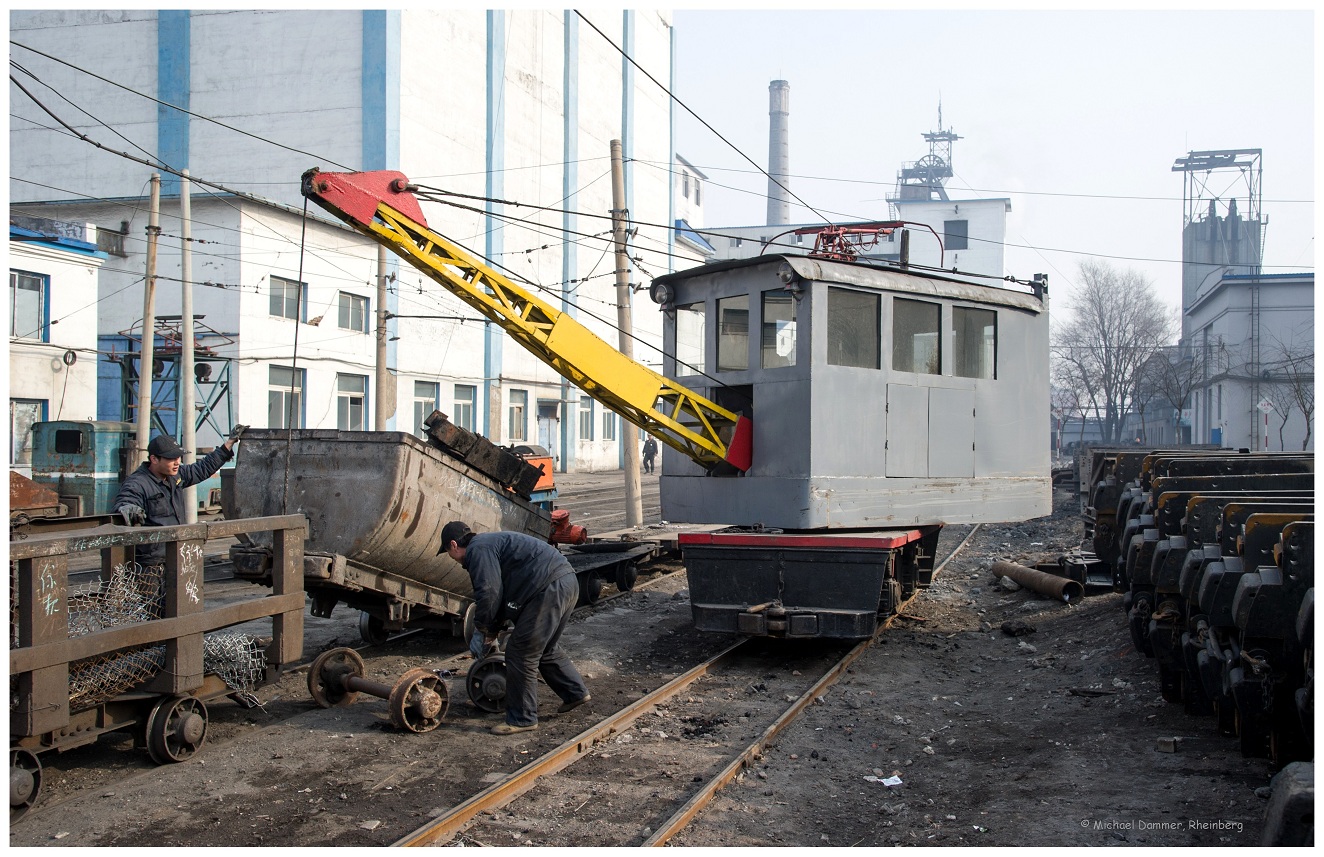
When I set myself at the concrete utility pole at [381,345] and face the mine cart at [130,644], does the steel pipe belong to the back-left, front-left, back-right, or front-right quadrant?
front-left

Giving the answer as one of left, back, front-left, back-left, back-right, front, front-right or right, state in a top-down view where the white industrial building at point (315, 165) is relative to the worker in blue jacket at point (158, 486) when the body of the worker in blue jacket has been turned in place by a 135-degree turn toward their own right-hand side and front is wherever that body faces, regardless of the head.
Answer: right

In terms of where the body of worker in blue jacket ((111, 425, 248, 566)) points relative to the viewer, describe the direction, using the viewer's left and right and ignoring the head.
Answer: facing the viewer and to the right of the viewer

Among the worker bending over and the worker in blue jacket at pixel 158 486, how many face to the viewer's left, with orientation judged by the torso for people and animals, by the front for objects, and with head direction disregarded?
1

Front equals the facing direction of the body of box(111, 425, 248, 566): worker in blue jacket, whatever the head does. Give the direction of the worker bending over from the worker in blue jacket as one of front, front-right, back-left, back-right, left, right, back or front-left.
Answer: front

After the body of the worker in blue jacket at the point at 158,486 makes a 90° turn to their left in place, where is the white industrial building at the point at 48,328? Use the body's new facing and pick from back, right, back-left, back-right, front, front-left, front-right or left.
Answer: front-left

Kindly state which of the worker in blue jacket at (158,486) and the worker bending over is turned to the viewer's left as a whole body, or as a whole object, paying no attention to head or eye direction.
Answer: the worker bending over

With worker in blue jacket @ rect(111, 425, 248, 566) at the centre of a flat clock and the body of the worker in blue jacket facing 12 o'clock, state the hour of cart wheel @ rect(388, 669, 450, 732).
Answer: The cart wheel is roughly at 12 o'clock from the worker in blue jacket.

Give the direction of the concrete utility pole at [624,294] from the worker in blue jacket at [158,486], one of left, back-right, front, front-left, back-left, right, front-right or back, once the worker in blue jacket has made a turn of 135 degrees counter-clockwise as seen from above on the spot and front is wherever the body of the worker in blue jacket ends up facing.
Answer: front-right

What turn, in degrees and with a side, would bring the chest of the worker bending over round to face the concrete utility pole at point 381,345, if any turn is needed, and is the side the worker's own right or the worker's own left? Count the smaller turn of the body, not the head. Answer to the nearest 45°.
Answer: approximately 90° to the worker's own right

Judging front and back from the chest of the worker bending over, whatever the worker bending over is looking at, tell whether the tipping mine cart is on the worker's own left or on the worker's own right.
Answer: on the worker's own right

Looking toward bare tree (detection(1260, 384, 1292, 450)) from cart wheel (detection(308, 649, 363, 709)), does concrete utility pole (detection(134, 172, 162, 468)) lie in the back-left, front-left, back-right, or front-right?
front-left

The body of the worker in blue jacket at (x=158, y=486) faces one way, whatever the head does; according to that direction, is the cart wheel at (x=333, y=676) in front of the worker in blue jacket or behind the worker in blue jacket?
in front

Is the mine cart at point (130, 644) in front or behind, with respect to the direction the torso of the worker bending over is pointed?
in front

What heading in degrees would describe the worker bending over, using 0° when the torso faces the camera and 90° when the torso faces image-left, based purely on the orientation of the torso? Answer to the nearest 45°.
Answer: approximately 90°

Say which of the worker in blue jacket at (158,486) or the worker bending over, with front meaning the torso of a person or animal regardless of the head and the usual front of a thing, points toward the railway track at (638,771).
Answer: the worker in blue jacket
